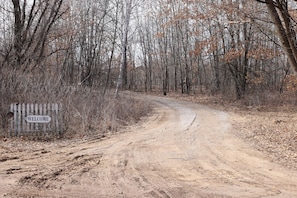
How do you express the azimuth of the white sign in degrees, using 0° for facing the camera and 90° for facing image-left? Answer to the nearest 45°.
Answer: approximately 0°

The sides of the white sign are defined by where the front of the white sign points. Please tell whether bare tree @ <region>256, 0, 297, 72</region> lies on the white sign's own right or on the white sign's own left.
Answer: on the white sign's own left
